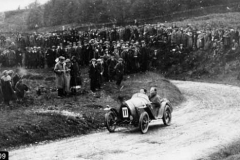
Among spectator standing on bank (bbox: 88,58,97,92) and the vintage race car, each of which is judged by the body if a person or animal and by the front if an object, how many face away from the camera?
0

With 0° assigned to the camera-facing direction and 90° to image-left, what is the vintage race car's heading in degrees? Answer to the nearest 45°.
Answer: approximately 45°

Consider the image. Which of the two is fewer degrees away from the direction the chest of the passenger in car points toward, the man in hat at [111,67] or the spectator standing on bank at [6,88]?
the spectator standing on bank

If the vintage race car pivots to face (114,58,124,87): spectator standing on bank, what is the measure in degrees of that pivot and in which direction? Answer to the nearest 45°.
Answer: approximately 135° to its right

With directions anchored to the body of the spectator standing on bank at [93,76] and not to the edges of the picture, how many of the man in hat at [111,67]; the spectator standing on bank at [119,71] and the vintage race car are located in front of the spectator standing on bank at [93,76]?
1

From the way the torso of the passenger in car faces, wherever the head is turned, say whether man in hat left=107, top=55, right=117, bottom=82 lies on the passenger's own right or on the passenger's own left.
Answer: on the passenger's own right

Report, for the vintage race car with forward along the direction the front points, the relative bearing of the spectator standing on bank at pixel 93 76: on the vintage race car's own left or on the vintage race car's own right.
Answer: on the vintage race car's own right

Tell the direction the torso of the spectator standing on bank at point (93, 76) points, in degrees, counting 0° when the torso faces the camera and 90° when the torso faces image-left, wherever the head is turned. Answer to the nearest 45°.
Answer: approximately 0°

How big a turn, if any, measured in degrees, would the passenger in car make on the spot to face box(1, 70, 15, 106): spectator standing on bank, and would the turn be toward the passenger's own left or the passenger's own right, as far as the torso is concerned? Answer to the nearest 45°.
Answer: approximately 45° to the passenger's own right

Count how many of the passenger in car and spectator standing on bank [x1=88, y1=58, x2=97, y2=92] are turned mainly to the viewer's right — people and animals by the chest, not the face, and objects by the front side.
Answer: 0

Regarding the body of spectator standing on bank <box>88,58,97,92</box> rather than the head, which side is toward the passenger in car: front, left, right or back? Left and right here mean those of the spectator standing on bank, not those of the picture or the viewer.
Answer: front

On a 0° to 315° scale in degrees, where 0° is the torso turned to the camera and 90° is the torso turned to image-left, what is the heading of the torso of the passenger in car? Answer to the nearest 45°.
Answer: approximately 45°

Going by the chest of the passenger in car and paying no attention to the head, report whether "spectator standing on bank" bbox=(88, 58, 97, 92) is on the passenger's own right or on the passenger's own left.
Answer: on the passenger's own right

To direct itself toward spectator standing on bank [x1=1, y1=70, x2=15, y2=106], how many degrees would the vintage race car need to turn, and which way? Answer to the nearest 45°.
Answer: approximately 90° to its right

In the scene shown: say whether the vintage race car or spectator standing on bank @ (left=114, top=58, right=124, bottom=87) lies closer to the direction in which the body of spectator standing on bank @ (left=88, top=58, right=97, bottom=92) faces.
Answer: the vintage race car
